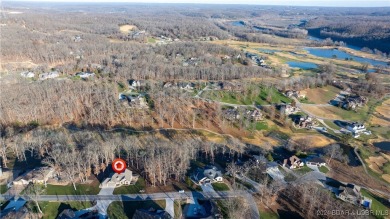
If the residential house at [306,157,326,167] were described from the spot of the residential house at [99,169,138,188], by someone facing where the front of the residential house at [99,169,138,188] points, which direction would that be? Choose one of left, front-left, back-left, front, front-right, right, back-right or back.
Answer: left

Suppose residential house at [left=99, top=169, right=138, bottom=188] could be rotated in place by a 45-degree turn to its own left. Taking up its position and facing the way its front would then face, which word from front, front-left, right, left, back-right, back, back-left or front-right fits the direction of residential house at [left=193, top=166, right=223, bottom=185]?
front-left

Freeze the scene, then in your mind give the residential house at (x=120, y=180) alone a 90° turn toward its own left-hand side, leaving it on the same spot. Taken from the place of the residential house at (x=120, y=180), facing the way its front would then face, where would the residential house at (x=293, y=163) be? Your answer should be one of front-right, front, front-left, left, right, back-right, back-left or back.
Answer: front

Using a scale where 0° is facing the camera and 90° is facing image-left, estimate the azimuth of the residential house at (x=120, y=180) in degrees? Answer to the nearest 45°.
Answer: approximately 0°

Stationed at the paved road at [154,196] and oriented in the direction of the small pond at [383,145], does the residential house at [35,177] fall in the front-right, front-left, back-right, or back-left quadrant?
back-left

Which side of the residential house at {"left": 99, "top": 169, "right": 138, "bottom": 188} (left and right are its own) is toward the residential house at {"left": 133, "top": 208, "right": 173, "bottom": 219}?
front

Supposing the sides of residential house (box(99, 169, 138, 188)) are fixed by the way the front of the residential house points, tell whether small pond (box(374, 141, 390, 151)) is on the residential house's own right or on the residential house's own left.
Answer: on the residential house's own left

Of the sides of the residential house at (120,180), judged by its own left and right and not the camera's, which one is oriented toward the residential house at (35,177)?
right
